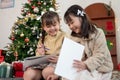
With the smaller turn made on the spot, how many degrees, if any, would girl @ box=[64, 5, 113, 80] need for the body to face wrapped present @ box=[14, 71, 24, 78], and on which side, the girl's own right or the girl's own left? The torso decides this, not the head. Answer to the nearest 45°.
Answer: approximately 90° to the girl's own right

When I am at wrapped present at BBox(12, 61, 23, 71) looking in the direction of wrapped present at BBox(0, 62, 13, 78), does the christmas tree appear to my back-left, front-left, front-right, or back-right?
back-right

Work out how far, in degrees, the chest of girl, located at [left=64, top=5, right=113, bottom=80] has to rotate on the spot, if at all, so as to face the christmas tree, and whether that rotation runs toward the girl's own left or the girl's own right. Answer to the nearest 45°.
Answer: approximately 90° to the girl's own right

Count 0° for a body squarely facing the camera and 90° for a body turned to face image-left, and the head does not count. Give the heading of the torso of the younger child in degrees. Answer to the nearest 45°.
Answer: approximately 0°

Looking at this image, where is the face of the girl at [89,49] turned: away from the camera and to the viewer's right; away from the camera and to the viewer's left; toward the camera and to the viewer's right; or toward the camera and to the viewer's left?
toward the camera and to the viewer's left

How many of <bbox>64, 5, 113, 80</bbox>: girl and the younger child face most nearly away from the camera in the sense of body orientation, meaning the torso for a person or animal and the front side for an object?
0
